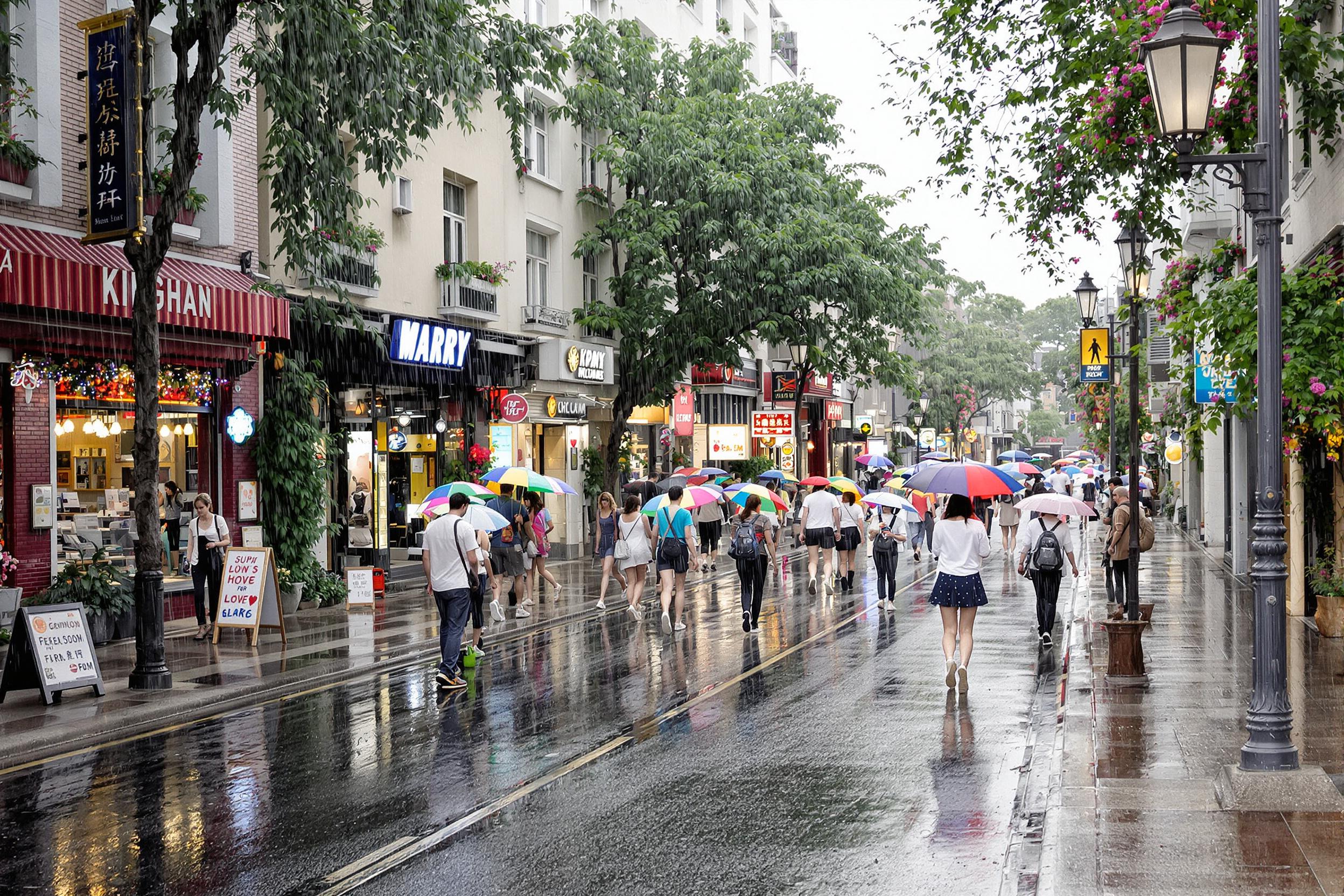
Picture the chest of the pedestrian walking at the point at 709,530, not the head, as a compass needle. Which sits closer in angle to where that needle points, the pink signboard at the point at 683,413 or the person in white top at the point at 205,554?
the pink signboard

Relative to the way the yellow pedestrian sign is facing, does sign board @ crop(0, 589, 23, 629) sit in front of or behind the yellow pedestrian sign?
in front

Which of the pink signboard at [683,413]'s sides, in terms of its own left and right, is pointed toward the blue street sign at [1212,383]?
front

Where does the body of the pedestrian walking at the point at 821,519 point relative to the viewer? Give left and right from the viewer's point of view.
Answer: facing away from the viewer

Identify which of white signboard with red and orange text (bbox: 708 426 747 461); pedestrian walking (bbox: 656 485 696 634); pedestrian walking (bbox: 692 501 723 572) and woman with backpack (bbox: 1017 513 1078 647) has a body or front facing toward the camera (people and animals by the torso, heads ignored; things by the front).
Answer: the white signboard with red and orange text

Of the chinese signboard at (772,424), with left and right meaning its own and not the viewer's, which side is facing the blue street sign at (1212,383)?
front

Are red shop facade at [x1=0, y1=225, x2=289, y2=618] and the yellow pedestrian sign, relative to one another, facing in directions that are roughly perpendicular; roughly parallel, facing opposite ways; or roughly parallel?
roughly perpendicular

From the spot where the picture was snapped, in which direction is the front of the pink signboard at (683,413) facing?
facing the viewer

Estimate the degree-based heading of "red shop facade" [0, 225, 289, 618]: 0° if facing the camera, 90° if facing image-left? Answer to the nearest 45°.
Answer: approximately 315°

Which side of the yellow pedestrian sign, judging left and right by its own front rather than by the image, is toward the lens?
front

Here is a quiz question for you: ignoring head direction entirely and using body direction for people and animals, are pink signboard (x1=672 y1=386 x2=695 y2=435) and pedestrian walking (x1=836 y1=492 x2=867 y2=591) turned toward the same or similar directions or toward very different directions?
very different directions

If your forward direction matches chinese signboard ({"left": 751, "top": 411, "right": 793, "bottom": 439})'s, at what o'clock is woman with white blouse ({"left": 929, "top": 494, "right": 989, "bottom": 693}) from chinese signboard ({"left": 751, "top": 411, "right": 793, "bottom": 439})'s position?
The woman with white blouse is roughly at 12 o'clock from the chinese signboard.

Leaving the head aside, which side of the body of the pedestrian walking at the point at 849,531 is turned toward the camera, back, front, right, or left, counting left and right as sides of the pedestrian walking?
back

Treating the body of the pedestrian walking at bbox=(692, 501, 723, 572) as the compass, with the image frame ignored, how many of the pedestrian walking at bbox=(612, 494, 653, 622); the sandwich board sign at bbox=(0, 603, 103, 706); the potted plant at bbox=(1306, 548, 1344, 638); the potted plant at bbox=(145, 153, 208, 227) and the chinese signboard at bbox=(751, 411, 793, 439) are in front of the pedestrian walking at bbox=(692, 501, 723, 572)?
1

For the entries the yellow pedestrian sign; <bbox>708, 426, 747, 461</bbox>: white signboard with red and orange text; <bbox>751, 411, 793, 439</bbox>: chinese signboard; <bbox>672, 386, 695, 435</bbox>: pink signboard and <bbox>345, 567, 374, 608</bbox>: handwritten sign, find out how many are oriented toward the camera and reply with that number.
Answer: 5

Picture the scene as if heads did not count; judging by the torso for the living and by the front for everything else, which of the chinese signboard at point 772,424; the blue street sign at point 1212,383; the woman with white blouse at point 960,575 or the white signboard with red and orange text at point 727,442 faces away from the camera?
the woman with white blouse

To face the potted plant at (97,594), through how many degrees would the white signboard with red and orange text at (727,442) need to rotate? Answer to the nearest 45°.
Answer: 0° — it already faces it

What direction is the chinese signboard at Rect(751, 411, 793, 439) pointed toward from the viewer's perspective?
toward the camera

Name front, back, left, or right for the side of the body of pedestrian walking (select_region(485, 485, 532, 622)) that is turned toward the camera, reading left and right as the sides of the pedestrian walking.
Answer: back

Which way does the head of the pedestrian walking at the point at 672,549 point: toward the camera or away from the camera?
away from the camera

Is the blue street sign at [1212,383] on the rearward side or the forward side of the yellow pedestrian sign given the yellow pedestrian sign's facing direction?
on the forward side

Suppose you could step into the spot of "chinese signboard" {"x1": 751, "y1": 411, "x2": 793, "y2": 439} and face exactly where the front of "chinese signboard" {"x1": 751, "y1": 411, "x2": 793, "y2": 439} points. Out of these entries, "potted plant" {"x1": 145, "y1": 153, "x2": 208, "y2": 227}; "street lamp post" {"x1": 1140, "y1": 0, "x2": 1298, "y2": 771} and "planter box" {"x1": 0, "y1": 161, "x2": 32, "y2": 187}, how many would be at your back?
0

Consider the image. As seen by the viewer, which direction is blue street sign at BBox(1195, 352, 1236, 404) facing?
toward the camera
